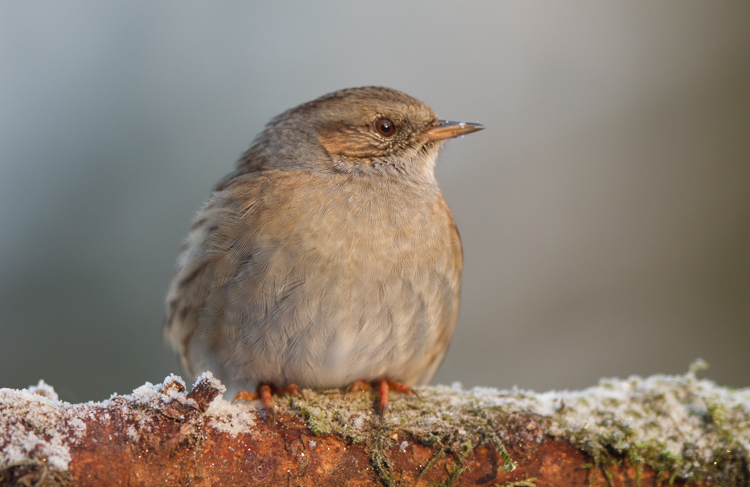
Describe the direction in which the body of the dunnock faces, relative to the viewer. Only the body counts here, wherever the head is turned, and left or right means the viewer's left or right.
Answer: facing the viewer and to the right of the viewer
